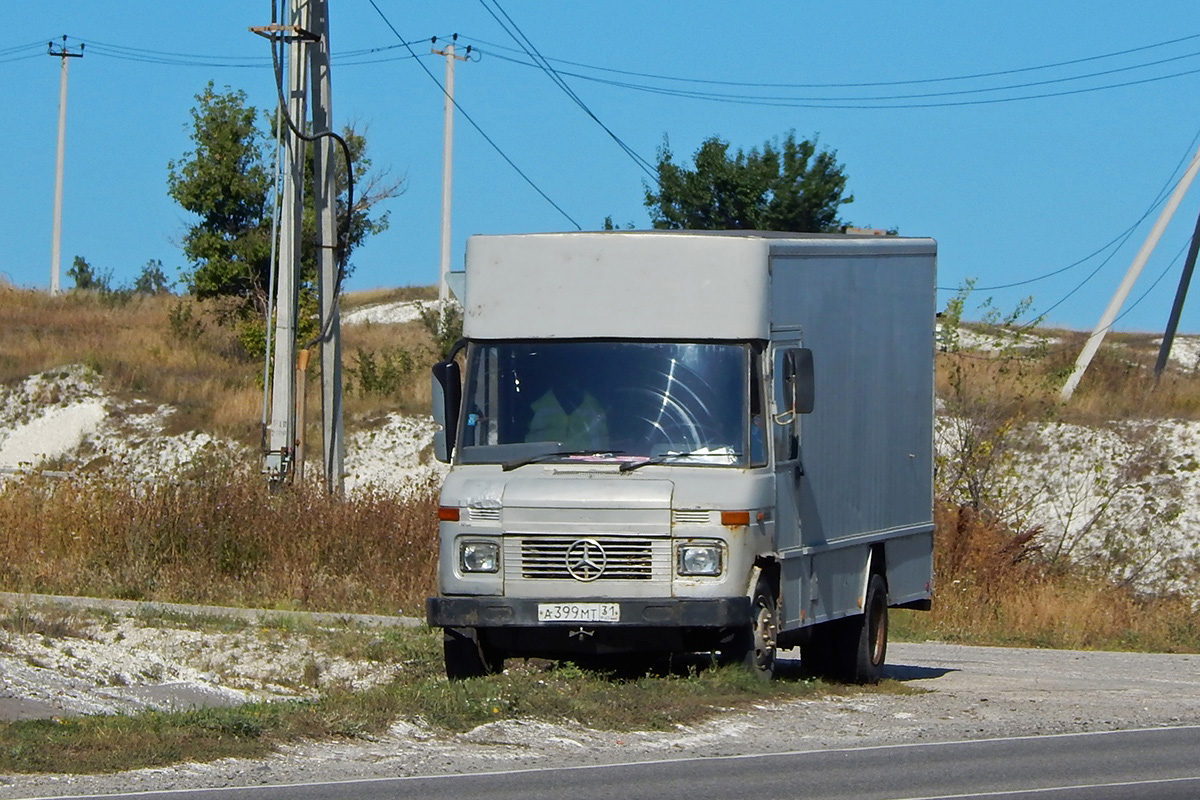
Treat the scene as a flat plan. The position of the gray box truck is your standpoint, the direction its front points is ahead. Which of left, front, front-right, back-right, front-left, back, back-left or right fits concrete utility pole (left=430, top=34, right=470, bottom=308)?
back

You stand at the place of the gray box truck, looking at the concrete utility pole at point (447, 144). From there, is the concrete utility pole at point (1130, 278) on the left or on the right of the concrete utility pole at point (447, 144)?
right

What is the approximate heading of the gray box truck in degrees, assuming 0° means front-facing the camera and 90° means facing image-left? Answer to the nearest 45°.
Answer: approximately 0°

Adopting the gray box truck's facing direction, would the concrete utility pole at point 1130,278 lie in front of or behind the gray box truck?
behind

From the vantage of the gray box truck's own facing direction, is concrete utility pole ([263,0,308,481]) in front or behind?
behind

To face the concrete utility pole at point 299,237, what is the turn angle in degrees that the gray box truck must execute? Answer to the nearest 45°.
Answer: approximately 135° to its right
